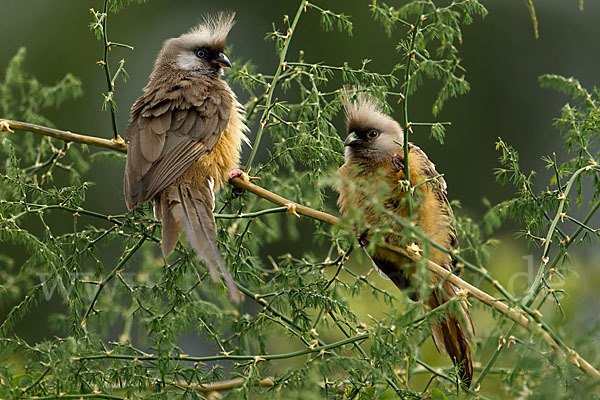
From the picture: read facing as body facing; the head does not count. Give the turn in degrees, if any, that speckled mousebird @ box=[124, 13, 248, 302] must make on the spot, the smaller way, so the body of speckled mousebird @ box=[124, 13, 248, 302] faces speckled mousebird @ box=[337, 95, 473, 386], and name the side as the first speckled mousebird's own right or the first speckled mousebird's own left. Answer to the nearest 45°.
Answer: approximately 45° to the first speckled mousebird's own right

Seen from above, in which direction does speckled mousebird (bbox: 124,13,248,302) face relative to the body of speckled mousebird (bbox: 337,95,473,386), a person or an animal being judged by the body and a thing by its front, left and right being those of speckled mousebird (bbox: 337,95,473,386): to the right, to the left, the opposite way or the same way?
the opposite way

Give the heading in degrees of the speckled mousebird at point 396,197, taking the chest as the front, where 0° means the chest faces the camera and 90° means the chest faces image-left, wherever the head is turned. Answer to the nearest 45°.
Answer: approximately 45°

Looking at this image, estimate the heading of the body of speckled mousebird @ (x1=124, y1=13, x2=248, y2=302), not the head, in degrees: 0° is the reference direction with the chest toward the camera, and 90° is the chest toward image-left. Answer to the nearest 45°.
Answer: approximately 225°
